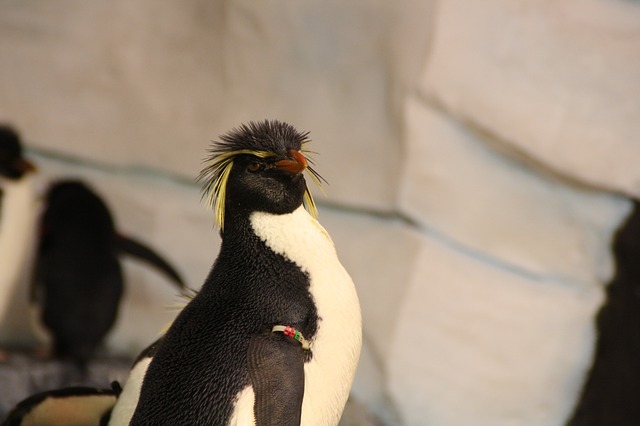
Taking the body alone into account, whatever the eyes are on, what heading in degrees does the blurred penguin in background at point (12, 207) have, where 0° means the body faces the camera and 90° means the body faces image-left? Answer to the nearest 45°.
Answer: approximately 270°
